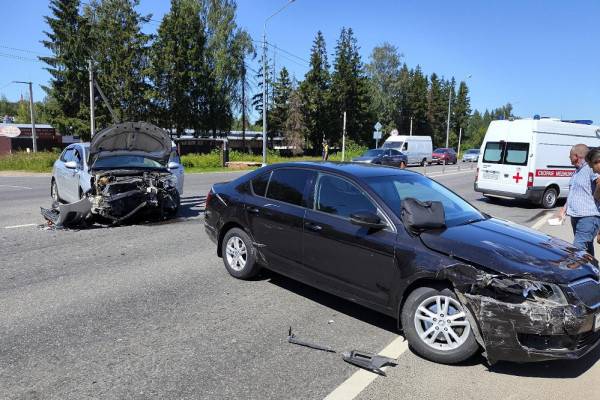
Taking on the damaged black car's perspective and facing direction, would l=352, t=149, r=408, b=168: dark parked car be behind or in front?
behind

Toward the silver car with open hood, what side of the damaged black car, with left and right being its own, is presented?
back

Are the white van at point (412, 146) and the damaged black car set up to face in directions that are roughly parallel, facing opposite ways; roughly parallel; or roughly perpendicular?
roughly perpendicular

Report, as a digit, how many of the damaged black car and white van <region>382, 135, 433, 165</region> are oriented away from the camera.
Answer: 0

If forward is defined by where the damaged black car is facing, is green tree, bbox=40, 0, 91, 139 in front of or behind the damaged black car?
behind

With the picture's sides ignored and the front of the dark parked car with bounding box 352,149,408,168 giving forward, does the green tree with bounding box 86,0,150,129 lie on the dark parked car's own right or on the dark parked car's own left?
on the dark parked car's own right

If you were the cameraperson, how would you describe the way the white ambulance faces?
facing away from the viewer and to the right of the viewer

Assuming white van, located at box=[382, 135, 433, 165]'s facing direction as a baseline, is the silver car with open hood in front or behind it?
in front

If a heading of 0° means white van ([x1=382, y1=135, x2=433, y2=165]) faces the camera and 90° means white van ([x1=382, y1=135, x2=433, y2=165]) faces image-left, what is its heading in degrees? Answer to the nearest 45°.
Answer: approximately 45°

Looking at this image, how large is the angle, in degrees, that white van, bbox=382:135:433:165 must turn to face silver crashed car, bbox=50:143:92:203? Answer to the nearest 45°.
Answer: approximately 45° to its left

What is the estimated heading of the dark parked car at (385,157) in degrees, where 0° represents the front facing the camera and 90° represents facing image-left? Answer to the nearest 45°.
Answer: approximately 45°

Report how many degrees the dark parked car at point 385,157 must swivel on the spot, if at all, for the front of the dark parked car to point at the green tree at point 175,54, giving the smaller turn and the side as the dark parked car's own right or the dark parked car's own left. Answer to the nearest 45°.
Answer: approximately 90° to the dark parked car's own right

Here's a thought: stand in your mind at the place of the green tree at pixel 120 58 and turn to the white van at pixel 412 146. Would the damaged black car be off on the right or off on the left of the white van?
right

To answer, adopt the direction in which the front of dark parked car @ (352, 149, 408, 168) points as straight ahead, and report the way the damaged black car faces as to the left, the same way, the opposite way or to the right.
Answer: to the left

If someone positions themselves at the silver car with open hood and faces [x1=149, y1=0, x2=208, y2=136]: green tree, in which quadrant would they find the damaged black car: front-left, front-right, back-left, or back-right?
back-right

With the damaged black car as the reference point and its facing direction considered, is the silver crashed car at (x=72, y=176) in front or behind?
behind
